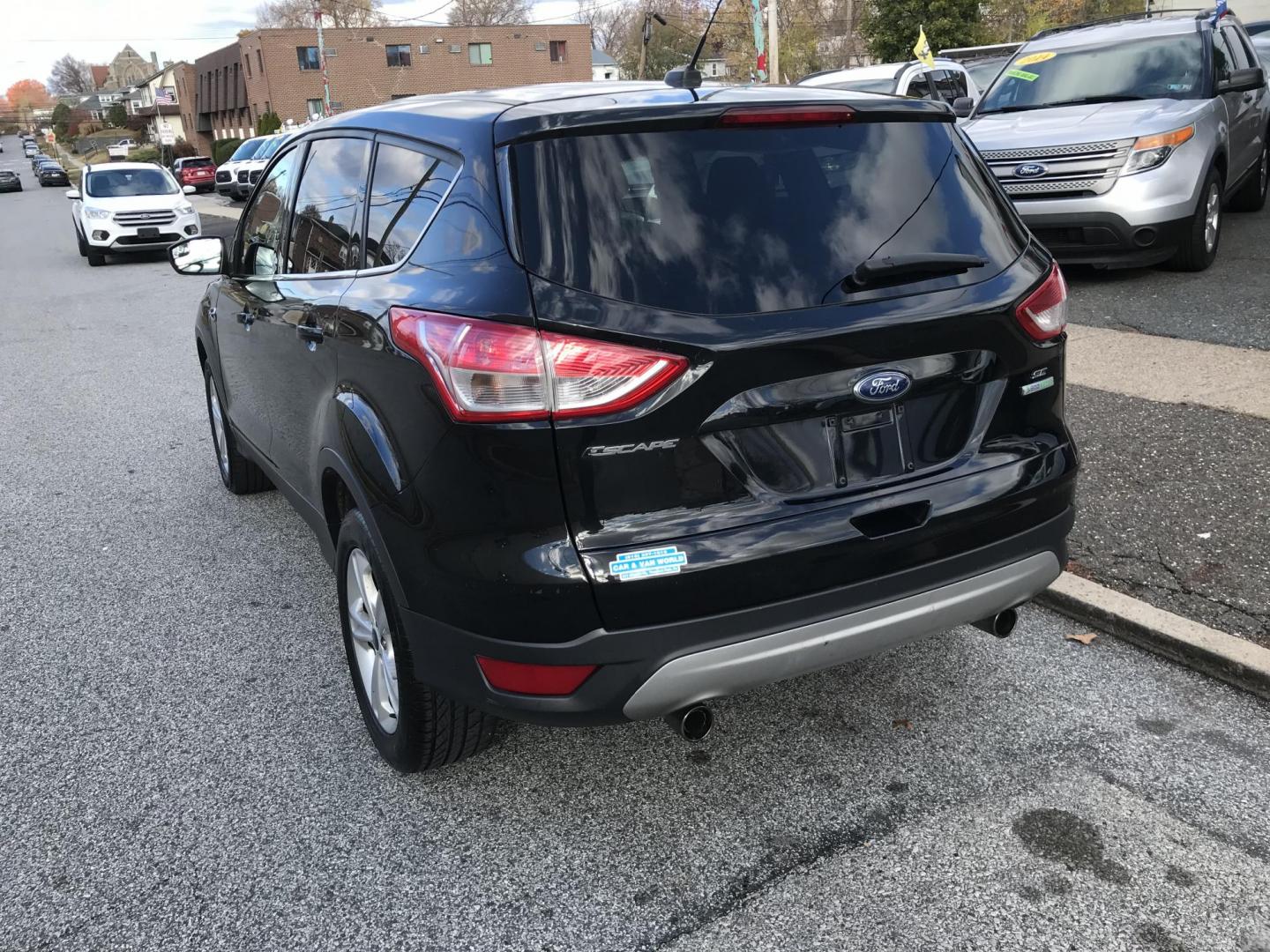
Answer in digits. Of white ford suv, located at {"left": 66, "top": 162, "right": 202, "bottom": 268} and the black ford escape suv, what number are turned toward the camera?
1

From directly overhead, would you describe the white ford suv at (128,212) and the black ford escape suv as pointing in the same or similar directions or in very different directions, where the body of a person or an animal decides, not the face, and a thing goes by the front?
very different directions

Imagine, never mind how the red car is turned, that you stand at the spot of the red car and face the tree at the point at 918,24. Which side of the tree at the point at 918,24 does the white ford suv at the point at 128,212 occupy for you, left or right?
right

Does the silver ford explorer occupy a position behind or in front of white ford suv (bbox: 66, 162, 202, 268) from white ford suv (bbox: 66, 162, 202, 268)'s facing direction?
in front

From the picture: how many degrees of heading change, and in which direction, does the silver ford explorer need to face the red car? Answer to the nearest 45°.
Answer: approximately 90° to its right

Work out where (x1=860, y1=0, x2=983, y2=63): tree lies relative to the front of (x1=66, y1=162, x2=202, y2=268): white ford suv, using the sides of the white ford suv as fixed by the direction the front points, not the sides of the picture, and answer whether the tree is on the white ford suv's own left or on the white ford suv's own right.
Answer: on the white ford suv's own left

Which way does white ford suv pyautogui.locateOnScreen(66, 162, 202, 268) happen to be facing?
toward the camera

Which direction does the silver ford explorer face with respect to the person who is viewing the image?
facing the viewer and to the left of the viewer

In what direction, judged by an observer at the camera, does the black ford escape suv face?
facing away from the viewer and to the left of the viewer

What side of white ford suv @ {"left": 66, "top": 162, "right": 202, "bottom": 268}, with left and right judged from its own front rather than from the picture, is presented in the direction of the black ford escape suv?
front

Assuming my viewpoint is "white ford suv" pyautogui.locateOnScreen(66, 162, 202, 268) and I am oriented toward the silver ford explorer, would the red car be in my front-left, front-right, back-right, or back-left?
back-left

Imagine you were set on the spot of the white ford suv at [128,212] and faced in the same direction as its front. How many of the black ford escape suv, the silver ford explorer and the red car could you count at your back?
1
